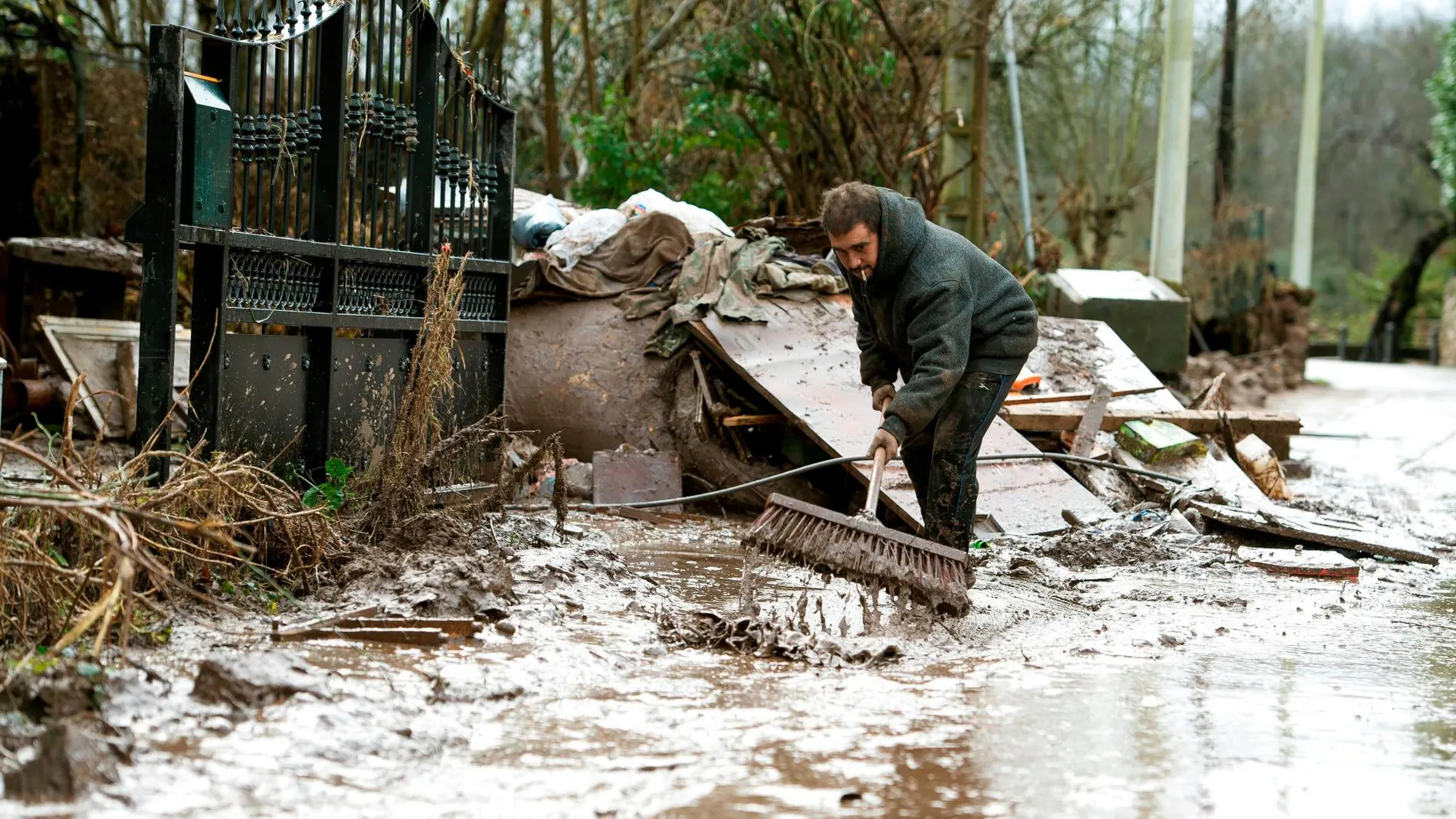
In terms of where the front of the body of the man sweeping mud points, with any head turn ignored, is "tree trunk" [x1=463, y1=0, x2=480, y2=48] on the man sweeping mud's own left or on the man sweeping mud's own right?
on the man sweeping mud's own right

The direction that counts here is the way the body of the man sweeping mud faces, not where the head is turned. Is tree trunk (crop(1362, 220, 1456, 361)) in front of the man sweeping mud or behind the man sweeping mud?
behind

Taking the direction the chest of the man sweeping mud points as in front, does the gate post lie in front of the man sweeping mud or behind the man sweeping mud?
in front

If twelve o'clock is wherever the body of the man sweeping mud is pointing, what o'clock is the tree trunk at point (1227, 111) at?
The tree trunk is roughly at 5 o'clock from the man sweeping mud.

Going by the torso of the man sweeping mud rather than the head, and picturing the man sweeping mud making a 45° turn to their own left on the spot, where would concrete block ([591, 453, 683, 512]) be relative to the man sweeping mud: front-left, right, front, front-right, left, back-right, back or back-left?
back-right

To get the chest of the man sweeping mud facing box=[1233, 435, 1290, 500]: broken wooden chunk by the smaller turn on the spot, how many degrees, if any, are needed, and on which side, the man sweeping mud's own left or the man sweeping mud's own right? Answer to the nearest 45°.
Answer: approximately 180°

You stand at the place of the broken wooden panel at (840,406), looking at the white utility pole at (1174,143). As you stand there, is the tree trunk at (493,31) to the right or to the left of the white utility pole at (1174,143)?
left

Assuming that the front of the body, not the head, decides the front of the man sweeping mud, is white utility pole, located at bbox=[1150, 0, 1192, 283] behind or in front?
behind

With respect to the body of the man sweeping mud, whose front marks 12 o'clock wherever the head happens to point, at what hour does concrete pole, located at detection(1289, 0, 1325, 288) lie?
The concrete pole is roughly at 5 o'clock from the man sweeping mud.

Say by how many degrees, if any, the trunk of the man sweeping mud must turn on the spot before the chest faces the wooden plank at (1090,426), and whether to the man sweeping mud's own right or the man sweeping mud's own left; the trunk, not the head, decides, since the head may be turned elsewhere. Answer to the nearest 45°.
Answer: approximately 135° to the man sweeping mud's own right

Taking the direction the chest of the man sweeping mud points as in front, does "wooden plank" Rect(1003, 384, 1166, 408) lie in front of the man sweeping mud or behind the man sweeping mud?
behind

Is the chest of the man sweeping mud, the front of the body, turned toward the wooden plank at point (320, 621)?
yes

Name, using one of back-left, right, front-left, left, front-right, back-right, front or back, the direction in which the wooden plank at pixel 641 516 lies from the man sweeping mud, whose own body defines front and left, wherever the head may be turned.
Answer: right

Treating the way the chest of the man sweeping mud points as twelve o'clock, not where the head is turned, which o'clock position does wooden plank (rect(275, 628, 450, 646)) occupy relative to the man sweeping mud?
The wooden plank is roughly at 12 o'clock from the man sweeping mud.

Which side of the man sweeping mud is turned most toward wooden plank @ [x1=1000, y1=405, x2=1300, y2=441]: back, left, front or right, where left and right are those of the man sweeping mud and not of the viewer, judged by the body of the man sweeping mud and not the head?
back

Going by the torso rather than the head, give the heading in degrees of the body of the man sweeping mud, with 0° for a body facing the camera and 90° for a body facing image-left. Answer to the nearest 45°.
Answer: approximately 45°

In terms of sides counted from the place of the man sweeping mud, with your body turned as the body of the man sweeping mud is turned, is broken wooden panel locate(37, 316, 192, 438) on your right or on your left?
on your right

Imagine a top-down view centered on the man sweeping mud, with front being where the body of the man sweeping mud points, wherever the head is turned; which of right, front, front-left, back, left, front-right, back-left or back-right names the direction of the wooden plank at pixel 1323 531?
back
